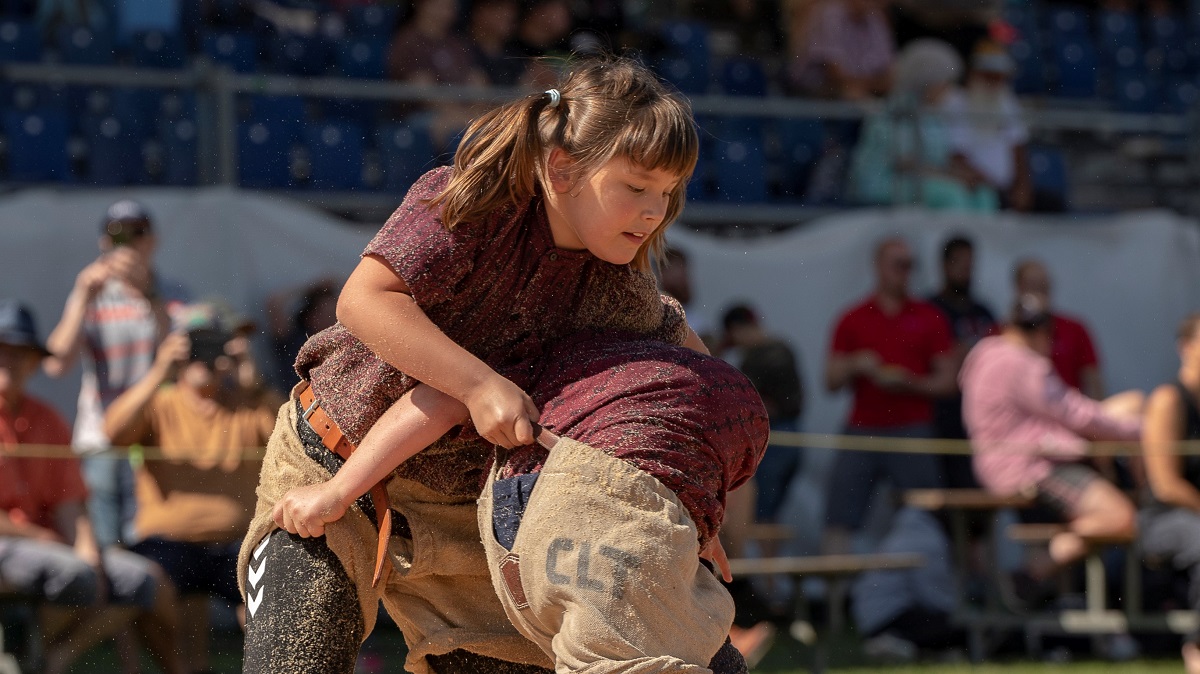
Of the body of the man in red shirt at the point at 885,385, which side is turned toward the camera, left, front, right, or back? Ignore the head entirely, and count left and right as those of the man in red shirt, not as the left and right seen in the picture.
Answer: front

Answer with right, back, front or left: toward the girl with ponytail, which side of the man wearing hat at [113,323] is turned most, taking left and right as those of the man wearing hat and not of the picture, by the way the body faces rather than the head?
front

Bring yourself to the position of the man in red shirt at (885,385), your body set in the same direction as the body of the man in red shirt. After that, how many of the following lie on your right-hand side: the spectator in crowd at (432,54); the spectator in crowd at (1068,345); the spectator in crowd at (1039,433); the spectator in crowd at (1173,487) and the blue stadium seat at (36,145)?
2

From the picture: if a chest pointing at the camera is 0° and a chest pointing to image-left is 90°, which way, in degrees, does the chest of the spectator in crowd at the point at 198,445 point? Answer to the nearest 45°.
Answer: approximately 0°

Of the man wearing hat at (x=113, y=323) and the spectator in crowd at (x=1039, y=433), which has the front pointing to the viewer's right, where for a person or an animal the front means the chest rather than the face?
the spectator in crowd

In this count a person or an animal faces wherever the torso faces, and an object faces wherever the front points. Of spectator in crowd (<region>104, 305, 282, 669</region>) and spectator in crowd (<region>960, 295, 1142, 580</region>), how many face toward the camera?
1

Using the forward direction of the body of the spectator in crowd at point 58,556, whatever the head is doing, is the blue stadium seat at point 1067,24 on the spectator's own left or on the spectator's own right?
on the spectator's own left

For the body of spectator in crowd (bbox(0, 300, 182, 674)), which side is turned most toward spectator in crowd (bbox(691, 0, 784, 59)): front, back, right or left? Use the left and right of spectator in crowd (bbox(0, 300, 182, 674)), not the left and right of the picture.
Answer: left

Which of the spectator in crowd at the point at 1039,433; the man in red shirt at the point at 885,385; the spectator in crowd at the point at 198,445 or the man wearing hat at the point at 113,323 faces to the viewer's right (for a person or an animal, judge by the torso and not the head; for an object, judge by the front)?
the spectator in crowd at the point at 1039,433

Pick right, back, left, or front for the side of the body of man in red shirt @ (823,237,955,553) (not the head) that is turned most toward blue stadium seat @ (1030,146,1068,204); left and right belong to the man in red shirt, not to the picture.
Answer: back

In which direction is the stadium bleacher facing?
toward the camera
